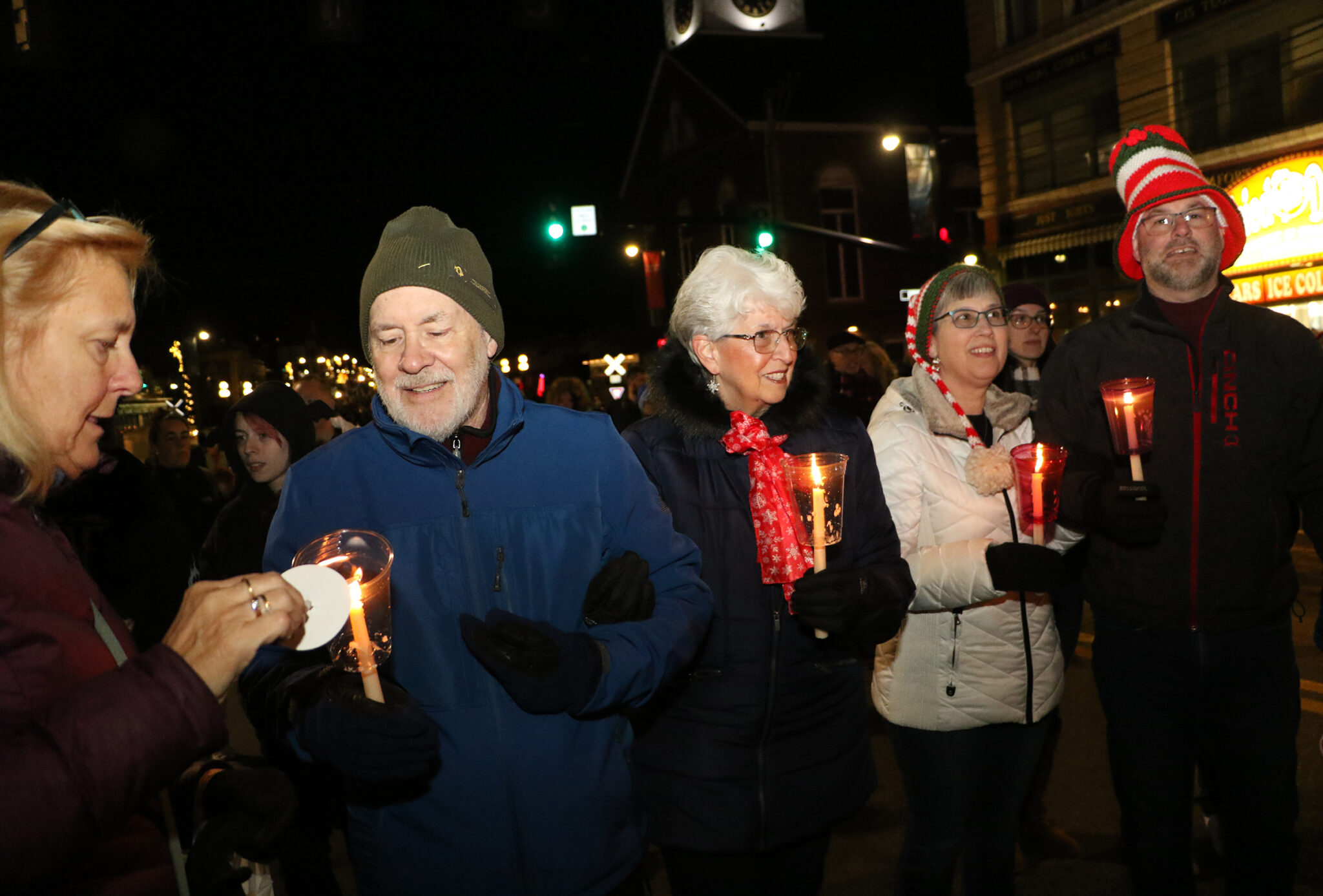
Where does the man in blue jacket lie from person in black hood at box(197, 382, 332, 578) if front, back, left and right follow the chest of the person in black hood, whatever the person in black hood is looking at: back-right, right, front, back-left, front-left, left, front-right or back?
front-left

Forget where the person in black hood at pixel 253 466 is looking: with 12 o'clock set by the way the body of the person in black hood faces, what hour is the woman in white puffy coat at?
The woman in white puffy coat is roughly at 9 o'clock from the person in black hood.

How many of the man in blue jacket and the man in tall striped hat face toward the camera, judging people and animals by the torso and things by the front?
2

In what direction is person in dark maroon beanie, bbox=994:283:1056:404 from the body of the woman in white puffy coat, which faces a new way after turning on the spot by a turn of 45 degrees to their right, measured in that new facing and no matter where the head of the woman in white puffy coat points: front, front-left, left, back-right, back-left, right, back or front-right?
back

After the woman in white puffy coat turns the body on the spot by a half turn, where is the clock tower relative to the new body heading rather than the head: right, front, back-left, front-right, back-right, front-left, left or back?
front-right

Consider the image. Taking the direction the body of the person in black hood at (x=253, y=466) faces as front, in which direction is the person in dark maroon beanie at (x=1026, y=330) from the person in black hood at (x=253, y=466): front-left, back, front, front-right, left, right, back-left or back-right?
back-left

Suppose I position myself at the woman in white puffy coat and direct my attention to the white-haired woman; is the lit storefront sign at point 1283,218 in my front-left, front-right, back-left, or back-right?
back-right

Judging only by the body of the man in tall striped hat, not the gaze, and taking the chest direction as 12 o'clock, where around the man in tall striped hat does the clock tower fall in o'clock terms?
The clock tower is roughly at 5 o'clock from the man in tall striped hat.

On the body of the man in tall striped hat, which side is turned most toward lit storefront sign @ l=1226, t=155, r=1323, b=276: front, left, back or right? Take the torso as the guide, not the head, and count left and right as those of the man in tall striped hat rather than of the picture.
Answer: back

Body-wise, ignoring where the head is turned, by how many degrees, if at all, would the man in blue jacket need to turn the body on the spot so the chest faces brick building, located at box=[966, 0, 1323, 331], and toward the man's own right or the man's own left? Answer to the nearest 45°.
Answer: approximately 135° to the man's own left

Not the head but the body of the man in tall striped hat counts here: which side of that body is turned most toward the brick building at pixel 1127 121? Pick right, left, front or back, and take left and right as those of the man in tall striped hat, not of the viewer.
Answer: back

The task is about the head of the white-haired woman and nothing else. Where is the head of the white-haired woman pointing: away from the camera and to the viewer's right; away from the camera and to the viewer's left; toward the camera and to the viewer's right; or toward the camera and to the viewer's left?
toward the camera and to the viewer's right

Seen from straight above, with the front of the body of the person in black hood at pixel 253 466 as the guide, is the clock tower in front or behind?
behind
